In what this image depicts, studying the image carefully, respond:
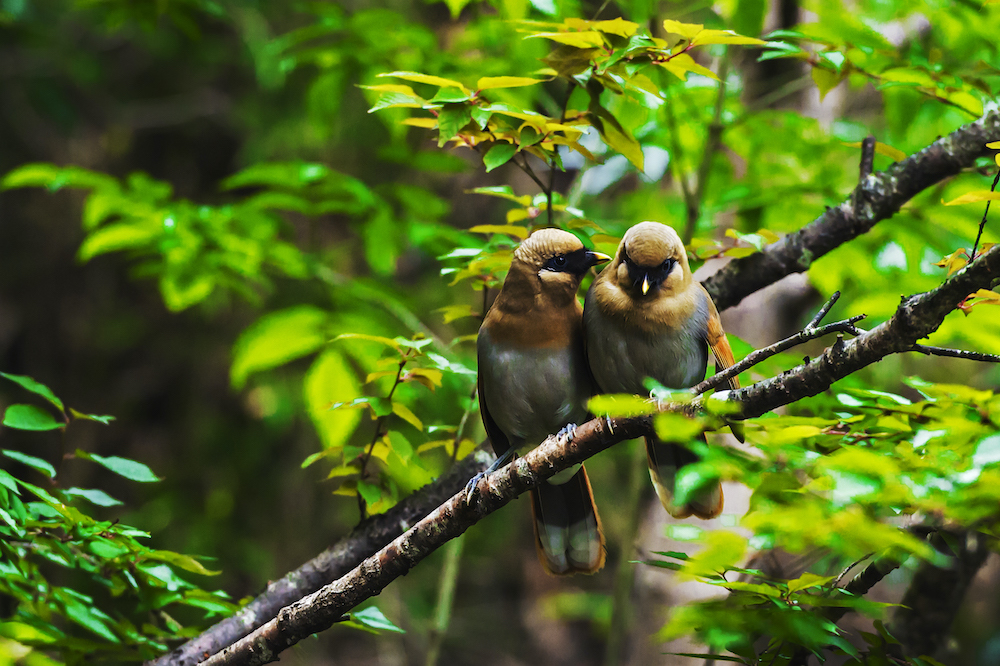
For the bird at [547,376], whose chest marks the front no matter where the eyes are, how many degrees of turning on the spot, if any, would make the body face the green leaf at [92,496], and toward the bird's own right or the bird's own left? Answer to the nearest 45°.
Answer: approximately 45° to the bird's own right

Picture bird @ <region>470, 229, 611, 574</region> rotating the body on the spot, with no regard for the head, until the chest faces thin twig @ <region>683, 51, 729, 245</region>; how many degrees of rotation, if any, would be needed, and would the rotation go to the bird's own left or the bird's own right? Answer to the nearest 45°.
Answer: approximately 135° to the bird's own left

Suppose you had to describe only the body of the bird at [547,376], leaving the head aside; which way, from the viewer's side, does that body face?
toward the camera
